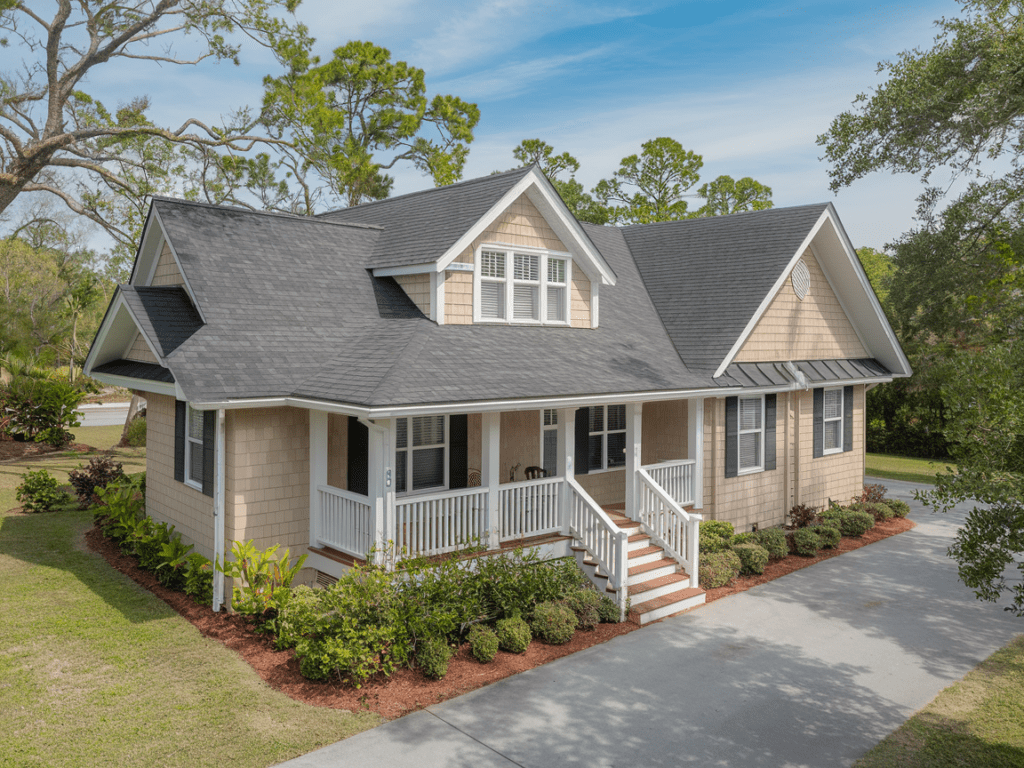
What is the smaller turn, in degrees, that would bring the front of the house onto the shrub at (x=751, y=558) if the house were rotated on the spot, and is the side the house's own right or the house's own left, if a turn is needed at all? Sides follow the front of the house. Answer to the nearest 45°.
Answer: approximately 45° to the house's own left

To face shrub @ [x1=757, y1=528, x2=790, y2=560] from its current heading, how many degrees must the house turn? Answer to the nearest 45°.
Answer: approximately 45° to its left

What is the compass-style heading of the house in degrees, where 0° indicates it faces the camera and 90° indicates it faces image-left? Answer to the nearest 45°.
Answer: approximately 315°

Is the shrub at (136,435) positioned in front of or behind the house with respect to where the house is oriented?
behind

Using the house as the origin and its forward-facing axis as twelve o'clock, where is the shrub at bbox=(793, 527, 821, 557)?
The shrub is roughly at 10 o'clock from the house.
